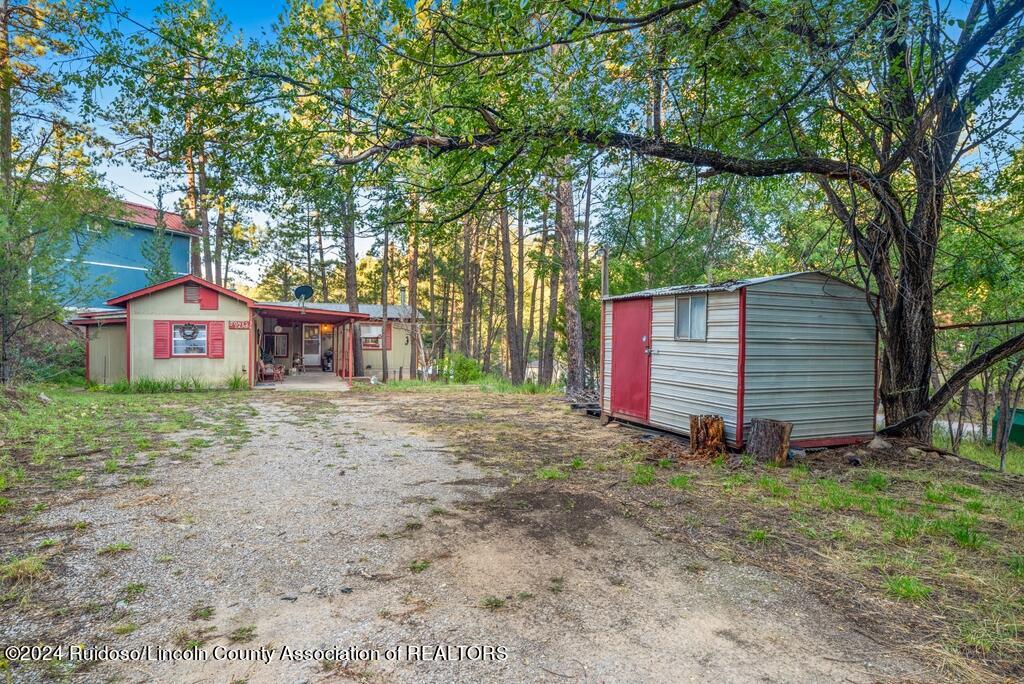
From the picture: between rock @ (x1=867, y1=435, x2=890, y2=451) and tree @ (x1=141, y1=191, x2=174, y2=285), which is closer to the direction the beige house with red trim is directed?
the rock

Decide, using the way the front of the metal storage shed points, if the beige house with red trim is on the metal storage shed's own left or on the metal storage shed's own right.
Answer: on the metal storage shed's own right

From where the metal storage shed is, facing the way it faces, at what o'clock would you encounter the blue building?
The blue building is roughly at 2 o'clock from the metal storage shed.

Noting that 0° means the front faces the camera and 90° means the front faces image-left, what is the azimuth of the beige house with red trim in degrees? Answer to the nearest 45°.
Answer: approximately 0°

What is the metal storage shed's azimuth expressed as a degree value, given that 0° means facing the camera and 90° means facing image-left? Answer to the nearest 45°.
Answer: approximately 45°

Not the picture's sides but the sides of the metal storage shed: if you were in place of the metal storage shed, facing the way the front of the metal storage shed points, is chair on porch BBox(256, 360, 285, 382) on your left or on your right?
on your right

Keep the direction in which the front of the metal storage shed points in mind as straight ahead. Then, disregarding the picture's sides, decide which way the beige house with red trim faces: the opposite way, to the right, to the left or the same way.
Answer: to the left

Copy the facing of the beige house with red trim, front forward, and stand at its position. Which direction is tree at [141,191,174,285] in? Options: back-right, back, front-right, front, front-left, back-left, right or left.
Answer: back

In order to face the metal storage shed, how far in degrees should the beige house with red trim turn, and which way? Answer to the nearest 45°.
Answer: approximately 45° to its left

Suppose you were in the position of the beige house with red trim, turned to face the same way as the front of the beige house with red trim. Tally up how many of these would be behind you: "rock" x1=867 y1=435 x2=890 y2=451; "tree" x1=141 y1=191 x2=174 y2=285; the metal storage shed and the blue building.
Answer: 2

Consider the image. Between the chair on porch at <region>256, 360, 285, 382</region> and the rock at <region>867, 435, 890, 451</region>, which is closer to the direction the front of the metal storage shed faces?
the chair on porch
